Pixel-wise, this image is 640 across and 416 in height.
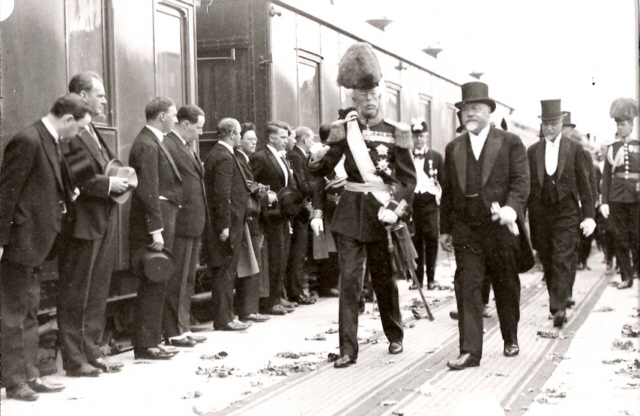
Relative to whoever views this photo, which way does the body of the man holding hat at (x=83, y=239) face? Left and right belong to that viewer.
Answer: facing to the right of the viewer

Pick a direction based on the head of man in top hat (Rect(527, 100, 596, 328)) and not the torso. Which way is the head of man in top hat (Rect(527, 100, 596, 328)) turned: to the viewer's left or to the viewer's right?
to the viewer's left

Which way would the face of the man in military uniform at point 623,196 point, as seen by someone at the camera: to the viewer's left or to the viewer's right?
to the viewer's left

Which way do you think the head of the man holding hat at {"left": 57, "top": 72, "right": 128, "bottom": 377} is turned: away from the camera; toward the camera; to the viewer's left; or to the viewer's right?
to the viewer's right

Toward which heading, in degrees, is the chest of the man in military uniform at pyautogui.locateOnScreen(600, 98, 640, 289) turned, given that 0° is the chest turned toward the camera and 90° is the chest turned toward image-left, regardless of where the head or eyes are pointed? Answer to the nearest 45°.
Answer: approximately 0°

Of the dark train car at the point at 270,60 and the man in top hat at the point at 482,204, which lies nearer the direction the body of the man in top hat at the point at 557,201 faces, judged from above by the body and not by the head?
the man in top hat

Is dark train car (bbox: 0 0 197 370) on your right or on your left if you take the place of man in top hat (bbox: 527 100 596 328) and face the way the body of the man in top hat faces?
on your right

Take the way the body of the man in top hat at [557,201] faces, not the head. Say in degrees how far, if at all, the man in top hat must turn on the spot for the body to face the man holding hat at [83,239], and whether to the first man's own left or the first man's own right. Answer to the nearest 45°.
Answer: approximately 45° to the first man's own right

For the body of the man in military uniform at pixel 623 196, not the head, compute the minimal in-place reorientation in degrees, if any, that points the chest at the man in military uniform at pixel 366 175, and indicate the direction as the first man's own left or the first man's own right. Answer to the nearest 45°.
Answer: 0° — they already face them
